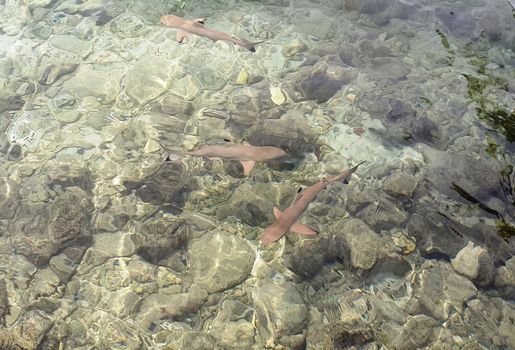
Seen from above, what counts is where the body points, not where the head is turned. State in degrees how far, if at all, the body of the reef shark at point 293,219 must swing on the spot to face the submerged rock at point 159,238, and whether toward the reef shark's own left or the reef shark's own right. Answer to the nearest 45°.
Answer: approximately 45° to the reef shark's own right

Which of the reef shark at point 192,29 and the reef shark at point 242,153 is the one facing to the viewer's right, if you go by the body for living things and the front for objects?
the reef shark at point 242,153

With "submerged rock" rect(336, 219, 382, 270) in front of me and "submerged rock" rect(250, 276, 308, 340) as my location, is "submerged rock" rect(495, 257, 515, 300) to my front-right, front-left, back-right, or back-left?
front-right

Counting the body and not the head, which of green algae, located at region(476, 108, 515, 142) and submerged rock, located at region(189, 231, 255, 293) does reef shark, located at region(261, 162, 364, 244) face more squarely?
the submerged rock

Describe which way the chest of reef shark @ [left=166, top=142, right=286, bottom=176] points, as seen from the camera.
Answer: to the viewer's right

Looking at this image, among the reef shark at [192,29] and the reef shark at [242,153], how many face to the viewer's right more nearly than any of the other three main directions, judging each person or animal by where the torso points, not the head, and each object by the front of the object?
1

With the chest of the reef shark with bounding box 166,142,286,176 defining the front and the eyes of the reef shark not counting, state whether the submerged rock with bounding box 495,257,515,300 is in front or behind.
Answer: in front

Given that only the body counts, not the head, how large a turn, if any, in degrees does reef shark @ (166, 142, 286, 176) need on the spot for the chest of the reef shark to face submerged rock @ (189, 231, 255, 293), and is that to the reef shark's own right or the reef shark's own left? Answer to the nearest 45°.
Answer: approximately 90° to the reef shark's own right

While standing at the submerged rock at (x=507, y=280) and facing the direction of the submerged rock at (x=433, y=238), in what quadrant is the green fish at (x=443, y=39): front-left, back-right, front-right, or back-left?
front-right

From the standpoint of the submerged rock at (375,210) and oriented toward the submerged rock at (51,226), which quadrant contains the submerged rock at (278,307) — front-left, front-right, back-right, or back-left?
front-left

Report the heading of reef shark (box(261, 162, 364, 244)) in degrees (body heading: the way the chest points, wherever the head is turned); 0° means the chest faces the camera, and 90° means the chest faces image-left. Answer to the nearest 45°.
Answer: approximately 45°

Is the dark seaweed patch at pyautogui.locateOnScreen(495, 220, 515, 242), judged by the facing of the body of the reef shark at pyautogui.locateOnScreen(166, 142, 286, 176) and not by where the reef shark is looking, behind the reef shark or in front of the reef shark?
in front

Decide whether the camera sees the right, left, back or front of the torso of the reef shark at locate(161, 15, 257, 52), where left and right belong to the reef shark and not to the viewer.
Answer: left

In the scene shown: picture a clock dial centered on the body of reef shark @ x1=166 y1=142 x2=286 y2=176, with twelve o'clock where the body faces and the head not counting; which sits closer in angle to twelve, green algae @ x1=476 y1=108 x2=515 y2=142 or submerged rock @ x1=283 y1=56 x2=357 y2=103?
the green algae
